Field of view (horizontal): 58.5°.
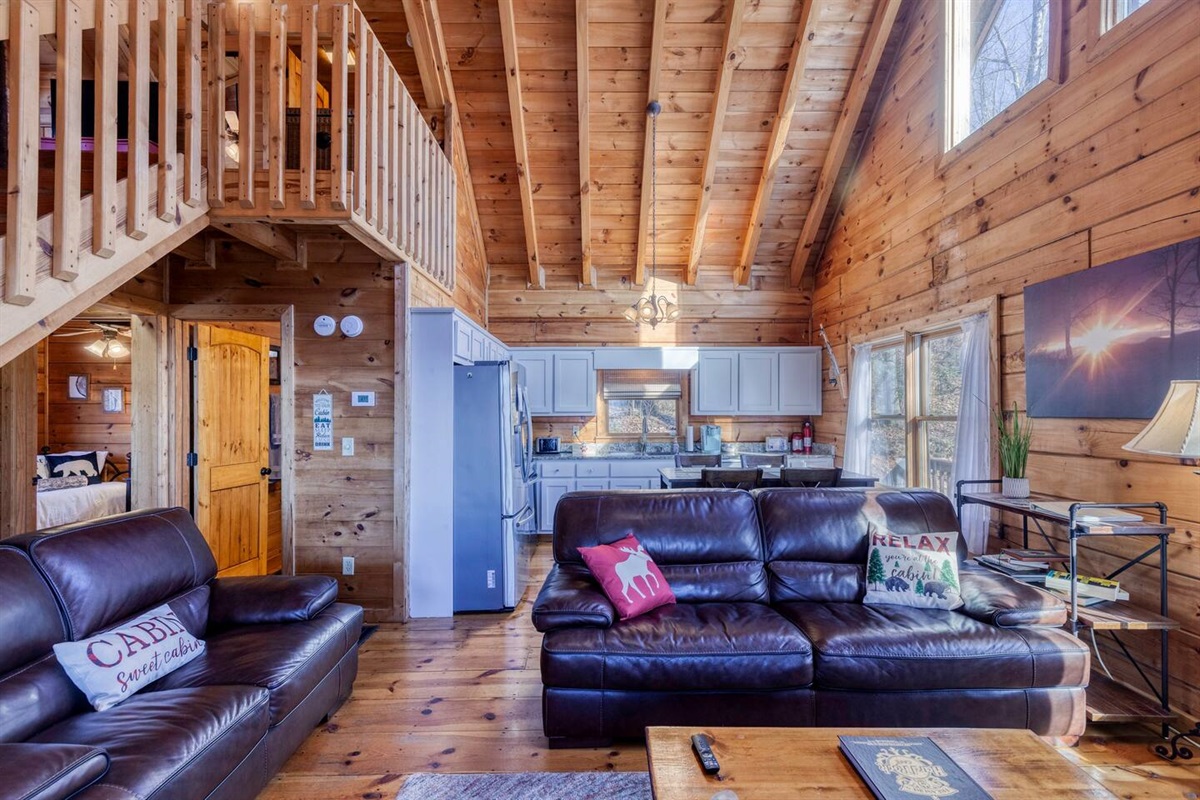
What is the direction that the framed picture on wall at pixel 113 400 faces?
toward the camera

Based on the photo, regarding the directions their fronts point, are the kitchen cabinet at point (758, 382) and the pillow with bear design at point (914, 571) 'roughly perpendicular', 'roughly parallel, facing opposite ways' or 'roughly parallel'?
roughly parallel

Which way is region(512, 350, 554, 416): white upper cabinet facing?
toward the camera

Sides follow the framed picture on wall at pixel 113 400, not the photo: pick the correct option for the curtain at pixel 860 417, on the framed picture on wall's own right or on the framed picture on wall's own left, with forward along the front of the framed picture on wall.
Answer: on the framed picture on wall's own left

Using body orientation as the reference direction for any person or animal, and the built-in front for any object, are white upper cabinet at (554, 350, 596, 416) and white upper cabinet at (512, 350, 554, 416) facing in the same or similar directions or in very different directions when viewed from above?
same or similar directions

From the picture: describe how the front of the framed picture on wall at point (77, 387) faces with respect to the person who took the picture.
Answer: facing the viewer

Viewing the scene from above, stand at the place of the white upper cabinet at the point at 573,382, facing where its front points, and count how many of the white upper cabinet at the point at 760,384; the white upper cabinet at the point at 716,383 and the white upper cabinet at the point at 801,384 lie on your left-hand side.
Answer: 3

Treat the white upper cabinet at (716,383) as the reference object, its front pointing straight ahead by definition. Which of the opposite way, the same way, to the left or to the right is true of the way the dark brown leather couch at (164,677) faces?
to the left

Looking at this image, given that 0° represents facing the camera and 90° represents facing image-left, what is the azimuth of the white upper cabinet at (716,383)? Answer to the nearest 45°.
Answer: approximately 0°

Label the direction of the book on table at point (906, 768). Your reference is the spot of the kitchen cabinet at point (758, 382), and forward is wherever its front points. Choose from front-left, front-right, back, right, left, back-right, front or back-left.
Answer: front

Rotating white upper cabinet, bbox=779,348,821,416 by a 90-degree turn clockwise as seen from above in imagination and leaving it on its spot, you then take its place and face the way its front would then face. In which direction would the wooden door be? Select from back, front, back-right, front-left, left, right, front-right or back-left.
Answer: front-left

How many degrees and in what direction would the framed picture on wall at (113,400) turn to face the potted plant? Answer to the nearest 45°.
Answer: approximately 45° to its left

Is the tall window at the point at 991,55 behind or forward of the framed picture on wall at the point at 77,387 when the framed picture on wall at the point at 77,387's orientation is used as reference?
forward

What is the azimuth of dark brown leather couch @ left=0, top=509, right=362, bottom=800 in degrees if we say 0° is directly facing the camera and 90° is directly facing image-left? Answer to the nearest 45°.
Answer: approximately 315°

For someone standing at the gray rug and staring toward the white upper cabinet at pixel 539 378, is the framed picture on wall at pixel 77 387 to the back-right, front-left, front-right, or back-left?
front-left

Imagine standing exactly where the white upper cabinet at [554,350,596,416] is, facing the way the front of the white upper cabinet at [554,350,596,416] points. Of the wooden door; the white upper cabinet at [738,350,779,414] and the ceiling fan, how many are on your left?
1
